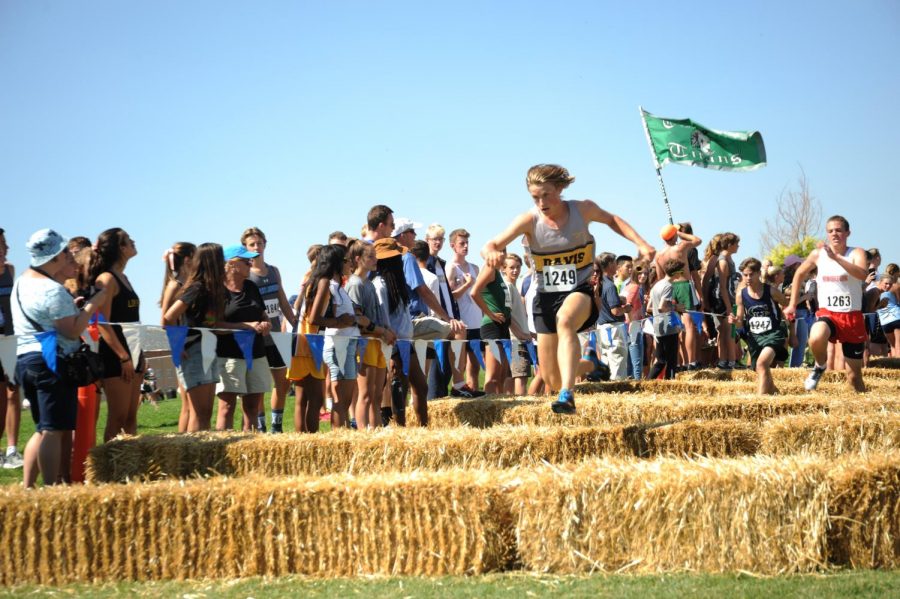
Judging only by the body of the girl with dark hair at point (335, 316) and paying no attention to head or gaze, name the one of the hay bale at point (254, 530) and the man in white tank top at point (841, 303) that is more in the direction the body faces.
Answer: the man in white tank top

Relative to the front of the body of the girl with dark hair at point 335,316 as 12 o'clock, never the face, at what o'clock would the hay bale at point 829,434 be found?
The hay bale is roughly at 1 o'clock from the girl with dark hair.

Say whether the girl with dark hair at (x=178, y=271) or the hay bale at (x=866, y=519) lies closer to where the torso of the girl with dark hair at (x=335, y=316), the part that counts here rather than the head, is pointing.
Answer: the hay bale

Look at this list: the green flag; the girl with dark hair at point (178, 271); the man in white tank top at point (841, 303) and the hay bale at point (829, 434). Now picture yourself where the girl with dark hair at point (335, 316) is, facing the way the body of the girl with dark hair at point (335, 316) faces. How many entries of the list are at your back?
1

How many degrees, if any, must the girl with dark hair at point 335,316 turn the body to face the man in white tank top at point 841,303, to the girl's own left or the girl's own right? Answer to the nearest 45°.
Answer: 0° — they already face them

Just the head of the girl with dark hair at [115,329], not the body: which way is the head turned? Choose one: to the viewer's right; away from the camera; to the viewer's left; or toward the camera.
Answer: to the viewer's right

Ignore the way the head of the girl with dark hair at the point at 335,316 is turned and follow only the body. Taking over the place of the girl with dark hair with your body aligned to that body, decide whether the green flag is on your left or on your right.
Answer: on your left

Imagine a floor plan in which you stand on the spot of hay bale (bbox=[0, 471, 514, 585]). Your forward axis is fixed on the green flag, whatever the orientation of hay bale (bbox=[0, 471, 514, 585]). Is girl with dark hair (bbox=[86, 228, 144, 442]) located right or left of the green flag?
left

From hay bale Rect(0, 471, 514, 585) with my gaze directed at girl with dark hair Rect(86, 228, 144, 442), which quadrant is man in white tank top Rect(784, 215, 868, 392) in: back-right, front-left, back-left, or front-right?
front-right

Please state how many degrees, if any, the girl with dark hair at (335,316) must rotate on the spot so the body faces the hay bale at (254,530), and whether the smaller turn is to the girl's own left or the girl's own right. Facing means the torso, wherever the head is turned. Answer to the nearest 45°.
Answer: approximately 90° to the girl's own right

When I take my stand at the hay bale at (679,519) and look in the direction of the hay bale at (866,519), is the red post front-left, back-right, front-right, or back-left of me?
back-left

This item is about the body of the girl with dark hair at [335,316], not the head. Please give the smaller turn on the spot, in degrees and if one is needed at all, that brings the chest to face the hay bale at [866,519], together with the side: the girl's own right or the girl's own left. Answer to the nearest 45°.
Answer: approximately 45° to the girl's own right

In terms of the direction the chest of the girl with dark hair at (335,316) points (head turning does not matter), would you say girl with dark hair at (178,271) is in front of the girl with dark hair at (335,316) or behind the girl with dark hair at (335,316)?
behind

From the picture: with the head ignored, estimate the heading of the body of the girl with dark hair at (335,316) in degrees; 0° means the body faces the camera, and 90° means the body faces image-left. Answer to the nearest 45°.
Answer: approximately 270°

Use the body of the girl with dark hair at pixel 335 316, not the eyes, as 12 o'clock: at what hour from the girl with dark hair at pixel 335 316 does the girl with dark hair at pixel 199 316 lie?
the girl with dark hair at pixel 199 316 is roughly at 5 o'clock from the girl with dark hair at pixel 335 316.

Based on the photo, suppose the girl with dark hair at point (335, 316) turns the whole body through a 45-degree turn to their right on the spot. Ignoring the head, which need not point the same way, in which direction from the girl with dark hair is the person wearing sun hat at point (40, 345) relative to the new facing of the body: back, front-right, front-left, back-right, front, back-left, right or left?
right

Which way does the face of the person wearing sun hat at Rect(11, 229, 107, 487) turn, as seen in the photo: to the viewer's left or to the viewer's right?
to the viewer's right
